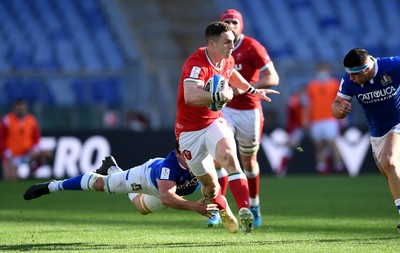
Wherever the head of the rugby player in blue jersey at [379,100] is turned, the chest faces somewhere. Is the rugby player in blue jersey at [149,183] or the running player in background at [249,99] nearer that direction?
the rugby player in blue jersey

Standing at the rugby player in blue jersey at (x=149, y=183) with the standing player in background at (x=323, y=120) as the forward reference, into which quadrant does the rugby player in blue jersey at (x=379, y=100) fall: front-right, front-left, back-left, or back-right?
front-right

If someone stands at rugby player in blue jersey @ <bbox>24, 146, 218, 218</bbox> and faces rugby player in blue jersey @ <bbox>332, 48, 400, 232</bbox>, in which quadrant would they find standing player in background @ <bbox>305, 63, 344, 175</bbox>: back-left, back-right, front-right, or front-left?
front-left

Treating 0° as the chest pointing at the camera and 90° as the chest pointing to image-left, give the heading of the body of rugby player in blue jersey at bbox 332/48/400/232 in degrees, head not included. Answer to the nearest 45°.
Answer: approximately 45°

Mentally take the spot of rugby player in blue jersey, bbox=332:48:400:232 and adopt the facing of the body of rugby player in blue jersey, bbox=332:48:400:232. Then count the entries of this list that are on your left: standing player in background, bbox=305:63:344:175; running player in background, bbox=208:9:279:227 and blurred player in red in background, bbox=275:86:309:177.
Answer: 0

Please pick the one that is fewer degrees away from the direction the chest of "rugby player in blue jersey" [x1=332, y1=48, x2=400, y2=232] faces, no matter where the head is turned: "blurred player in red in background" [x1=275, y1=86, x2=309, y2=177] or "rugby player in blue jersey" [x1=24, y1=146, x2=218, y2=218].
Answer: the rugby player in blue jersey

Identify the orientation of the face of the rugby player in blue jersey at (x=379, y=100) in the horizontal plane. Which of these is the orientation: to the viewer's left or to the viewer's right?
to the viewer's left

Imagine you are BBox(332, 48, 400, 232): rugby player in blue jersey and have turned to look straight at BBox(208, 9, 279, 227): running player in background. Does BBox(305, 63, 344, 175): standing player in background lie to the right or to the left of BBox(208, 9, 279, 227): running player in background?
right

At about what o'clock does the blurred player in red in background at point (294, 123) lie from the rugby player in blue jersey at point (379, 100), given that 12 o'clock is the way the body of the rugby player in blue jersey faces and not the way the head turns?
The blurred player in red in background is roughly at 4 o'clock from the rugby player in blue jersey.

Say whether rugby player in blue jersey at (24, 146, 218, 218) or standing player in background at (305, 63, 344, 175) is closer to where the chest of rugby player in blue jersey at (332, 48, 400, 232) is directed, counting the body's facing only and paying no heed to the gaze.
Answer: the rugby player in blue jersey

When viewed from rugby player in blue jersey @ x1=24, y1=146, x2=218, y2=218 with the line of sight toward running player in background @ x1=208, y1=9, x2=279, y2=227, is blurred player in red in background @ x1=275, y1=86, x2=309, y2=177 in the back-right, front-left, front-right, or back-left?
front-left

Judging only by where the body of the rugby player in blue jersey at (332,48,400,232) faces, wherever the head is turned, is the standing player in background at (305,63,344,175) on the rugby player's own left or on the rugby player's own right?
on the rugby player's own right

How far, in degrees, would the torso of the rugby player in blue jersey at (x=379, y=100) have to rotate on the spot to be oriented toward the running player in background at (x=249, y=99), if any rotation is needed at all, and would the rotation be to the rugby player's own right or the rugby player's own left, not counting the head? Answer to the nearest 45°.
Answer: approximately 90° to the rugby player's own right

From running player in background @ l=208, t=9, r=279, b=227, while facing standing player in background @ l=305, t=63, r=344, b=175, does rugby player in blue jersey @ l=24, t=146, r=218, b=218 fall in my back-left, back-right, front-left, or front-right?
back-left
